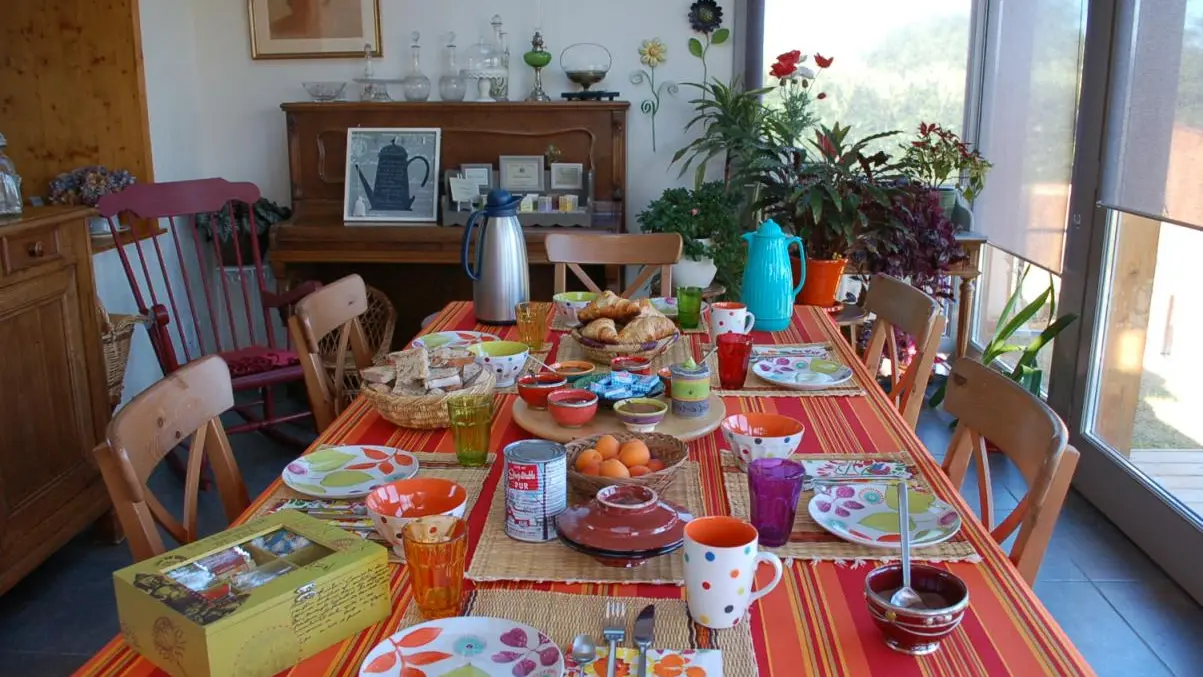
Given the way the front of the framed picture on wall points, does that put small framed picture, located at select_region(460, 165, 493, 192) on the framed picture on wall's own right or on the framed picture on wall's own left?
on the framed picture on wall's own left

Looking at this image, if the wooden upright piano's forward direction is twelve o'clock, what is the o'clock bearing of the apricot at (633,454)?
The apricot is roughly at 12 o'clock from the wooden upright piano.

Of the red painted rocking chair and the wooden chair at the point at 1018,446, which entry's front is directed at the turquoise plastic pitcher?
the red painted rocking chair

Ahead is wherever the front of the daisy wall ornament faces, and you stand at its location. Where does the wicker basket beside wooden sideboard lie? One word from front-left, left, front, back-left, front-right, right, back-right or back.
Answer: front-right

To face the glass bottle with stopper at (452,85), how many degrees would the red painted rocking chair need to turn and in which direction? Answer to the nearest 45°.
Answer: approximately 90° to its left

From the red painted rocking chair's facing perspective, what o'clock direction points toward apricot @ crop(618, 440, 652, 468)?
The apricot is roughly at 1 o'clock from the red painted rocking chair.

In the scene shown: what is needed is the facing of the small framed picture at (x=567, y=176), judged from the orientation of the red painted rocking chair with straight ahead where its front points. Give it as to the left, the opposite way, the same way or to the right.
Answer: to the right

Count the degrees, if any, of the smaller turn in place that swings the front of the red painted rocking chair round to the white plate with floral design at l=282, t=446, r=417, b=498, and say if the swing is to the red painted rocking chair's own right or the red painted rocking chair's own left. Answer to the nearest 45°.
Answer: approximately 45° to the red painted rocking chair's own right

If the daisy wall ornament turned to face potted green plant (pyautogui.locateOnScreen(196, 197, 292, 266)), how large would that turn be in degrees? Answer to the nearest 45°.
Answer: approximately 90° to its right

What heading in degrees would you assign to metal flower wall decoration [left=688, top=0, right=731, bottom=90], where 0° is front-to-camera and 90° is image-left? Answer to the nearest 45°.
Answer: approximately 0°

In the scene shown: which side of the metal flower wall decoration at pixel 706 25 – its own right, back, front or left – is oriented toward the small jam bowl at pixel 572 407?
front

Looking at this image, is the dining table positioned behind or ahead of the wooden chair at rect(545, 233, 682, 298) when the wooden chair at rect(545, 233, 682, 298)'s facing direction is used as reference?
ahead

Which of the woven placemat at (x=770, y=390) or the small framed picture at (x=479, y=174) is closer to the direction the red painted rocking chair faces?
the woven placemat
